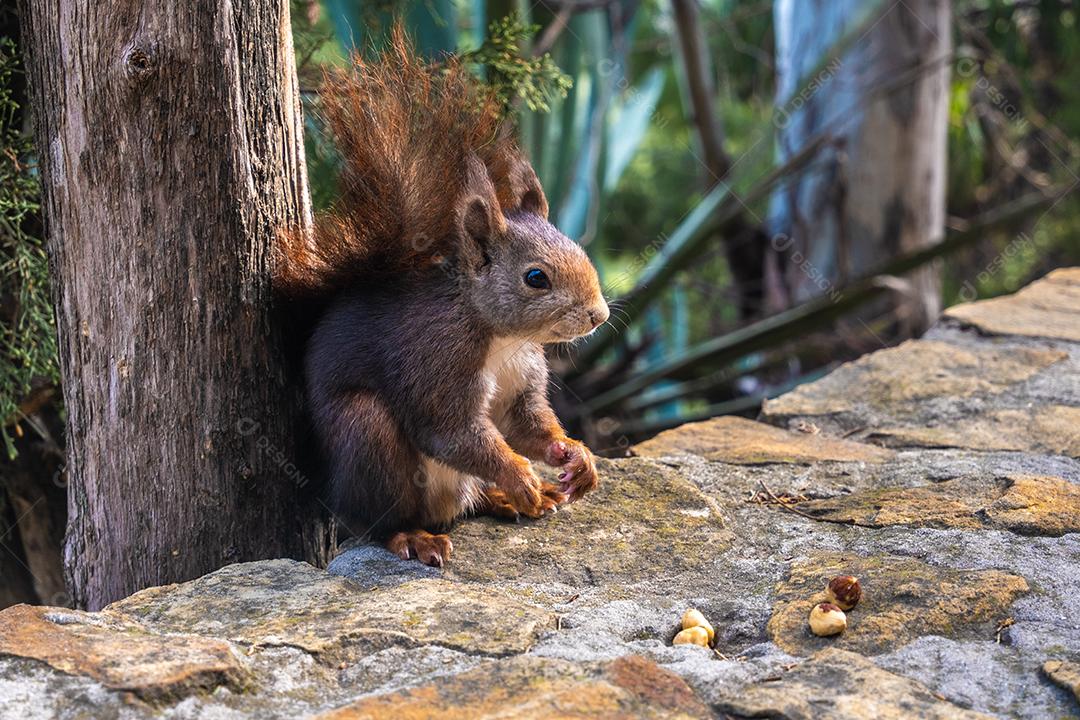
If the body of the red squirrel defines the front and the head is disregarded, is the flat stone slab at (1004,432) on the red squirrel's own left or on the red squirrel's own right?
on the red squirrel's own left

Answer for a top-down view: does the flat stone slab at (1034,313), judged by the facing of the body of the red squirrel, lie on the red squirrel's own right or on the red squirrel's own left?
on the red squirrel's own left

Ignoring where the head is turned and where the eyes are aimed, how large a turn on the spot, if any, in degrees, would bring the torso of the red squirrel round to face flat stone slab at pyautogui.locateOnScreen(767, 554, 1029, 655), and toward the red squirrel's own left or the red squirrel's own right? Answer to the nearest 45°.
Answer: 0° — it already faces it

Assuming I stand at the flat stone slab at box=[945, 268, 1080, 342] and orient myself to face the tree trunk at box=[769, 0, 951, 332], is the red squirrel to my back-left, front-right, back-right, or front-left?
back-left

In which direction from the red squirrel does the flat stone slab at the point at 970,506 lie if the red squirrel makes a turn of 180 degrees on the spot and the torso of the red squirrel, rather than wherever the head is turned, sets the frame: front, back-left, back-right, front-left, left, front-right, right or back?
back-right

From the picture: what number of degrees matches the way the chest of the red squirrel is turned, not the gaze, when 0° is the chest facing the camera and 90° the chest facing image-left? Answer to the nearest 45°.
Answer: approximately 315°

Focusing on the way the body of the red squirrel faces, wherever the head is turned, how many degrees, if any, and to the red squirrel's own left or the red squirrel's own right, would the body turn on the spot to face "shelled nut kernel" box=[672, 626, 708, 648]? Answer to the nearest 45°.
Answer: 0° — it already faces it

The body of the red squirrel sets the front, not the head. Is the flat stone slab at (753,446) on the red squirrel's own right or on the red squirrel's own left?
on the red squirrel's own left

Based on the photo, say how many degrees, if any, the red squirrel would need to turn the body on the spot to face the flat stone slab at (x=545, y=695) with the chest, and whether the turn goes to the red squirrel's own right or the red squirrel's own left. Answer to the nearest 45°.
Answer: approximately 45° to the red squirrel's own right
